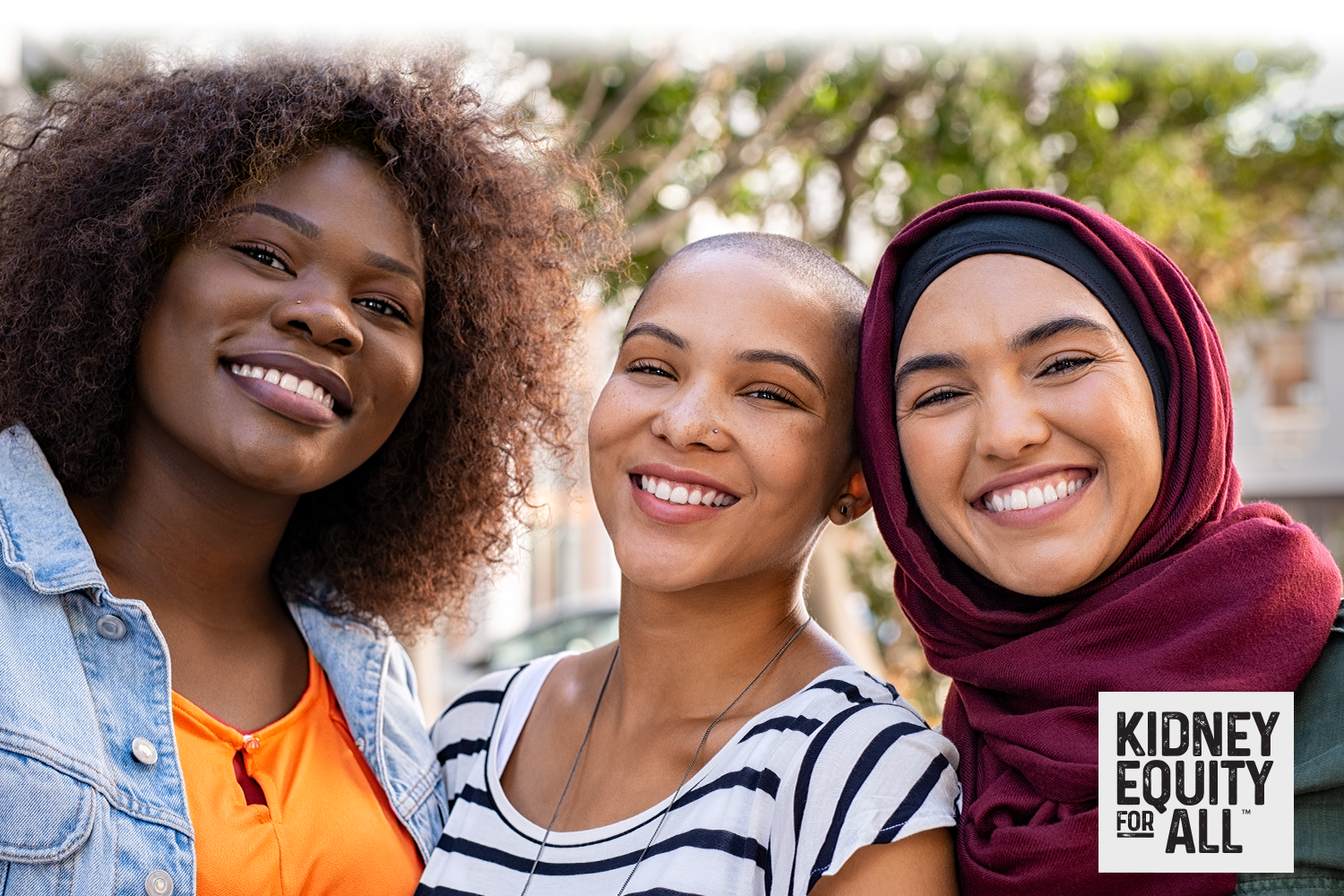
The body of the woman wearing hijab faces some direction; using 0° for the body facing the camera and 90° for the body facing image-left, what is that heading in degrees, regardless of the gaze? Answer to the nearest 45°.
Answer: approximately 45°

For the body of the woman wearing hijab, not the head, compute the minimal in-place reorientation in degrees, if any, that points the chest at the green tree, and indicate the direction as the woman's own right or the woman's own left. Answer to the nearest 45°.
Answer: approximately 135° to the woman's own right

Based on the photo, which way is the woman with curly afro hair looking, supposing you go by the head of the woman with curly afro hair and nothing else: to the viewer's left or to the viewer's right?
to the viewer's right

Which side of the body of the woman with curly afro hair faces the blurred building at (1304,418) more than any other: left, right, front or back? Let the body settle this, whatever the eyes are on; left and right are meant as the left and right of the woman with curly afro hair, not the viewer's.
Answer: left
